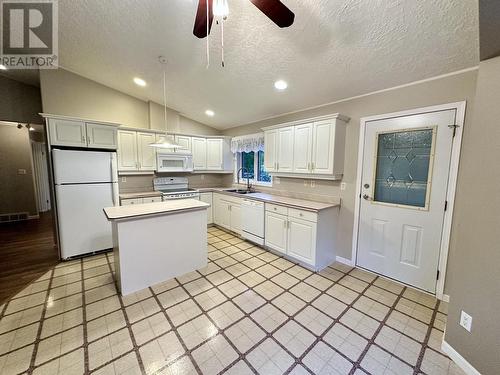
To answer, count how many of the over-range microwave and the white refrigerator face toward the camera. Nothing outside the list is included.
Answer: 2

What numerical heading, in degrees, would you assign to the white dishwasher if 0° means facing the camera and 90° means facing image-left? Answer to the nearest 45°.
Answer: approximately 45°

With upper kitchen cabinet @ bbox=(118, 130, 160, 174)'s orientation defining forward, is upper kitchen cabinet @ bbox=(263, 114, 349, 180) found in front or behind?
in front

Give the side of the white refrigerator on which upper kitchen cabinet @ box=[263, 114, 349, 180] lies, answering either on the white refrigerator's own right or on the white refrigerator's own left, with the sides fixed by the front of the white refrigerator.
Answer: on the white refrigerator's own left

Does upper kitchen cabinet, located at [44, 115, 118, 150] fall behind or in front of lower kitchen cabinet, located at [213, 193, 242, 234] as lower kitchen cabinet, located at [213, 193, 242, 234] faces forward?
in front

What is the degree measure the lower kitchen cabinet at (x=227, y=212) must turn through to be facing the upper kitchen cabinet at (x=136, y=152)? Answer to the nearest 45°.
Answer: approximately 45° to its right

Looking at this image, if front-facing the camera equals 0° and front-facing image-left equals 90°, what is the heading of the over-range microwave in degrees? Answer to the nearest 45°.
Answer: approximately 0°

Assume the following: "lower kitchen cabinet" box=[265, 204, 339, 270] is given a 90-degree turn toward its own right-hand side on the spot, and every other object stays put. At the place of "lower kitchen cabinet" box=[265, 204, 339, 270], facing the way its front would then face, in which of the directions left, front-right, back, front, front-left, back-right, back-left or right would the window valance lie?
front

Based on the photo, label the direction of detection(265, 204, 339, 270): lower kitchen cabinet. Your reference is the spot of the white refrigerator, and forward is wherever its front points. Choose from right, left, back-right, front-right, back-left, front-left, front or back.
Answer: front-left

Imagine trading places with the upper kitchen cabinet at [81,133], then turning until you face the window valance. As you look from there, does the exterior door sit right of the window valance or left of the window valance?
right

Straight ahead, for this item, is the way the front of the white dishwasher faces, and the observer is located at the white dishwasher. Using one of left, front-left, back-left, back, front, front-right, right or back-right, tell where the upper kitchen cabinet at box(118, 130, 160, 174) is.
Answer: front-right

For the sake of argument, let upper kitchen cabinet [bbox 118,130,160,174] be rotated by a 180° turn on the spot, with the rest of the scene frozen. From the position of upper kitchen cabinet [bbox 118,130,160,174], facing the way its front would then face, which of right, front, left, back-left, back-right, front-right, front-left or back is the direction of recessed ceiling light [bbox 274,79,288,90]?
back-right
